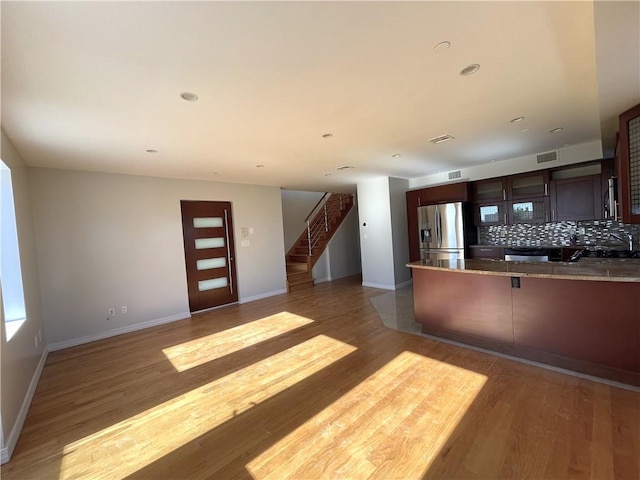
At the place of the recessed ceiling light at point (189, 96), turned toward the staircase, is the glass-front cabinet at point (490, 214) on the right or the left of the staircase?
right

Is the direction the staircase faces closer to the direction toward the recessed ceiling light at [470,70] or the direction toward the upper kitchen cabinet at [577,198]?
the recessed ceiling light

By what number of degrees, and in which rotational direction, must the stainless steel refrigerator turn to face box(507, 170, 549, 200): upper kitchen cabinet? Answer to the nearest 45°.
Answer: approximately 90° to its left

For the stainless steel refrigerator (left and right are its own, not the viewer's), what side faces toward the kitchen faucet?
left

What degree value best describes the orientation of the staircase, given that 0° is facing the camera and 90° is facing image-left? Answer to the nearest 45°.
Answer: approximately 45°

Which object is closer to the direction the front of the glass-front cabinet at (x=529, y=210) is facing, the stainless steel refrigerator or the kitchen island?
the kitchen island

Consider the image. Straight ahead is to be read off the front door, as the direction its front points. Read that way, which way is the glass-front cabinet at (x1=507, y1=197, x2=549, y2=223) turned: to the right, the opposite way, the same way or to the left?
to the right

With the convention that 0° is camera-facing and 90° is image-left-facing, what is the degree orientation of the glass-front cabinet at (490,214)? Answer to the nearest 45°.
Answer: approximately 0°

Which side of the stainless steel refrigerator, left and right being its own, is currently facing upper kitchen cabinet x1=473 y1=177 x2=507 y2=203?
left

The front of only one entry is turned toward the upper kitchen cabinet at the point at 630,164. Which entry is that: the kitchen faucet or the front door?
the front door
